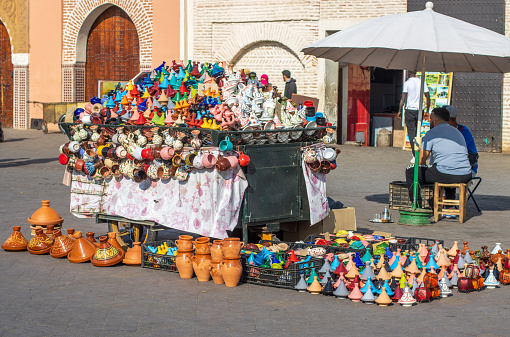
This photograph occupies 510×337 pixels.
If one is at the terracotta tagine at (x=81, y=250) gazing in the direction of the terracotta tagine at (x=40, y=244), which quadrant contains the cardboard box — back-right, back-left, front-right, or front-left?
back-right

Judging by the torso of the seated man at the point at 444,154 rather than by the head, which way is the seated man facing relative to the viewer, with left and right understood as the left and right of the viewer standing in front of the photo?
facing away from the viewer and to the left of the viewer

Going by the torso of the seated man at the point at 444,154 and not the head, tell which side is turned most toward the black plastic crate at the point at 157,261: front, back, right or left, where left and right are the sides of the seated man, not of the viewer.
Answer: left

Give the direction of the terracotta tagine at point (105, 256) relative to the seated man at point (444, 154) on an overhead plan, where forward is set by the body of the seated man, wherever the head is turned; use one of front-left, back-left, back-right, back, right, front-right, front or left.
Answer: left

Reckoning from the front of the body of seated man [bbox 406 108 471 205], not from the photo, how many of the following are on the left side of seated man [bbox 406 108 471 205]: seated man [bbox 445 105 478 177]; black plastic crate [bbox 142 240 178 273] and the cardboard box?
2

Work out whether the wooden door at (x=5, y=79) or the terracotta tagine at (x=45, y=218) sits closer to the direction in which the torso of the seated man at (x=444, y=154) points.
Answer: the wooden door

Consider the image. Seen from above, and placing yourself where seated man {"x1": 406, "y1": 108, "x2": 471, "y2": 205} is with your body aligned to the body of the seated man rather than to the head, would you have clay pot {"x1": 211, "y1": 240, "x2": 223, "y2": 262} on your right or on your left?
on your left

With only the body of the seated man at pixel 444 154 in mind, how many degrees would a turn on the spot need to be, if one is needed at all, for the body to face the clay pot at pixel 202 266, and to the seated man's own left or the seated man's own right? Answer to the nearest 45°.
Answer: approximately 90° to the seated man's own left

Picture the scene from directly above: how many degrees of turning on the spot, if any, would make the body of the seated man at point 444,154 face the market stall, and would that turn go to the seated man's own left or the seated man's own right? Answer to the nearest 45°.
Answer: approximately 90° to the seated man's own left
